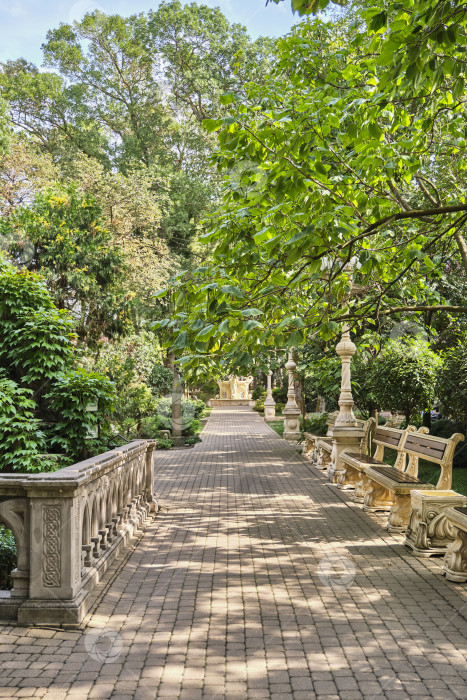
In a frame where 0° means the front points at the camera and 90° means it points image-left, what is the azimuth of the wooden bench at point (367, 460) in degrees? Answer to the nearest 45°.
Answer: approximately 45°

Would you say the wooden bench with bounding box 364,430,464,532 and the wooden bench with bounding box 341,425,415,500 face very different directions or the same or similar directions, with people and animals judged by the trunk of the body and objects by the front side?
same or similar directions

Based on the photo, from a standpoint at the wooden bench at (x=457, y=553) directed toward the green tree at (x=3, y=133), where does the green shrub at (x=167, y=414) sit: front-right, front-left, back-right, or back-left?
front-right

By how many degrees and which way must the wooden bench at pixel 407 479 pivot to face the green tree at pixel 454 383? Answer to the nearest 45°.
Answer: approximately 135° to its right

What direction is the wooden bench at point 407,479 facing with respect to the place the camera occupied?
facing the viewer and to the left of the viewer

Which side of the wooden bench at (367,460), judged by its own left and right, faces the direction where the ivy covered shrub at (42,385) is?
front

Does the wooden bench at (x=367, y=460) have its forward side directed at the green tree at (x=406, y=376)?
no

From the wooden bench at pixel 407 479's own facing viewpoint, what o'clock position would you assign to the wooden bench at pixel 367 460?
the wooden bench at pixel 367 460 is roughly at 4 o'clock from the wooden bench at pixel 407 479.

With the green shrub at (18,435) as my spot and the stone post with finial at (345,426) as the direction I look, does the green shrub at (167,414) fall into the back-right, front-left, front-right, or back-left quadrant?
front-left

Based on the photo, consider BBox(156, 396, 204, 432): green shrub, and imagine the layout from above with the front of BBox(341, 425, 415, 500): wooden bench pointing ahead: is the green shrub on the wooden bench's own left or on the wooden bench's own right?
on the wooden bench's own right

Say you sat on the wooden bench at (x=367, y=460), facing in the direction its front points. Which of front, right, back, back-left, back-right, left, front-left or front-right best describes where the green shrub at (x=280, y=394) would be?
back-right

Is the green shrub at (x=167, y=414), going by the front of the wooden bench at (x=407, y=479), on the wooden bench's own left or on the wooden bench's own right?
on the wooden bench's own right

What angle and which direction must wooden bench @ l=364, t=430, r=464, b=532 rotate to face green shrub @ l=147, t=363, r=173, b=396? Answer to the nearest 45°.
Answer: approximately 90° to its right

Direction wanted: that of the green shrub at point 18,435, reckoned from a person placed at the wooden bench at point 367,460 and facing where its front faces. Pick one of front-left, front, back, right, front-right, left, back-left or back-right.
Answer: front

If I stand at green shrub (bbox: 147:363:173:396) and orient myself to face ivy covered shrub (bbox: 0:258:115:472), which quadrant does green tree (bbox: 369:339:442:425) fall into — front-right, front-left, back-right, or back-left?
front-left

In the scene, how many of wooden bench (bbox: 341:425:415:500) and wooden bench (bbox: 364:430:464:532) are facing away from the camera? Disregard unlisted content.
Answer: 0

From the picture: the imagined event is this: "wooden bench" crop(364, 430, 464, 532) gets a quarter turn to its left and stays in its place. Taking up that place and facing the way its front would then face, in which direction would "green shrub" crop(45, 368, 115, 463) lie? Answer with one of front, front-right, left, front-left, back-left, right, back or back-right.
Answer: back-right

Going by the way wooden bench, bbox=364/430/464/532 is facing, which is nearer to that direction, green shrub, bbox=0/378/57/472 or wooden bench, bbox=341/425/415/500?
the green shrub
